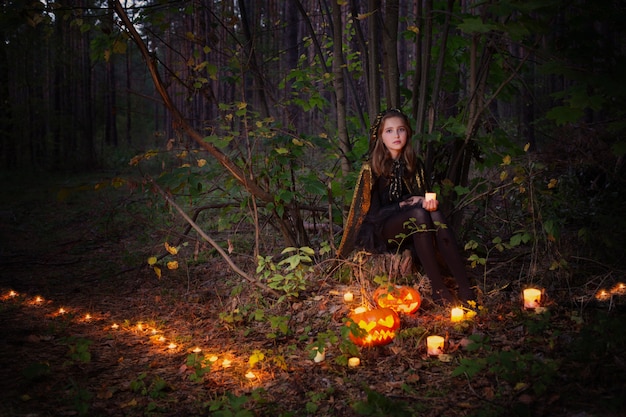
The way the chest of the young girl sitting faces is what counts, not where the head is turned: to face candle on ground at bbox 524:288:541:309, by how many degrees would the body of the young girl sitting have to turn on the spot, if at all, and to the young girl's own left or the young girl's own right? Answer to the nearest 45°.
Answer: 0° — they already face it

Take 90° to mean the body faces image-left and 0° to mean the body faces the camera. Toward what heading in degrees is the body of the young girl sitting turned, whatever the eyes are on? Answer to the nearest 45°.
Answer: approximately 315°

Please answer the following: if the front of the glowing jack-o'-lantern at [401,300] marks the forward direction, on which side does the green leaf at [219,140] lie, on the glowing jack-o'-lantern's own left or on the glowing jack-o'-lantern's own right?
on the glowing jack-o'-lantern's own right

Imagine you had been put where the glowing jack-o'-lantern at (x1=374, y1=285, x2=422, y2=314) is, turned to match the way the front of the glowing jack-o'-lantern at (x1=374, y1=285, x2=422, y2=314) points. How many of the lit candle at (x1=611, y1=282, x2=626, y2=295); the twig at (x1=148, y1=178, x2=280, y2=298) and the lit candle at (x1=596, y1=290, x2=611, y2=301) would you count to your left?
2

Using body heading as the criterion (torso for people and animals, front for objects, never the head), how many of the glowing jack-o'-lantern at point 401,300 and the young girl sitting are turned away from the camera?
0

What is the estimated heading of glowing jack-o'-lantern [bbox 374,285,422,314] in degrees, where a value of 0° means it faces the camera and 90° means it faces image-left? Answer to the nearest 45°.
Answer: approximately 0°

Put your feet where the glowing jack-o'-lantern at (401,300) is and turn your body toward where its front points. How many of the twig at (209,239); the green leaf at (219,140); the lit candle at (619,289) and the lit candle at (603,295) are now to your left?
2

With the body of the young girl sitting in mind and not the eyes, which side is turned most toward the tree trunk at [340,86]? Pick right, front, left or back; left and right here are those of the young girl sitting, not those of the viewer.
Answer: back

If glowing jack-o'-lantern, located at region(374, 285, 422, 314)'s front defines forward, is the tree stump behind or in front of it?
behind
